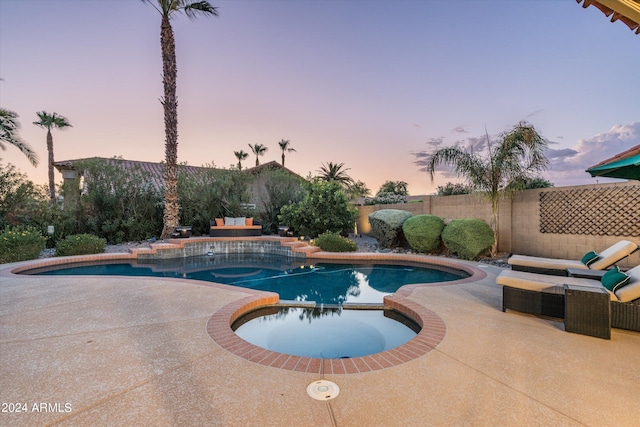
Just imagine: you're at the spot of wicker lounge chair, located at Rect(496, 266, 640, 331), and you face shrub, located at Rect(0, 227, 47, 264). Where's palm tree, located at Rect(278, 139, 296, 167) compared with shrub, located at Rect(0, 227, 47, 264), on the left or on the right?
right

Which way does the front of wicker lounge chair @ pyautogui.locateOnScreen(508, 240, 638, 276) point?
to the viewer's left

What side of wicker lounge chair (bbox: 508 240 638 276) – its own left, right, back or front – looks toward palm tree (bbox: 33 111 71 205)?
front

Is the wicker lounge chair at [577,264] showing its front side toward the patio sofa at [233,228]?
yes

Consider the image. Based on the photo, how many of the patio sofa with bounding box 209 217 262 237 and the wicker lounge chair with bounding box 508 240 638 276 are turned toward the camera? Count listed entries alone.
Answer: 1

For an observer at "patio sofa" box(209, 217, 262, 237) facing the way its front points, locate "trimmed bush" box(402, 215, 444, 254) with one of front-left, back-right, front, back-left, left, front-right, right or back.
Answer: front-left

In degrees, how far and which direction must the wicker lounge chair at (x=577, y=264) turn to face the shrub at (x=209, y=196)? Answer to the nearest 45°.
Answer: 0° — it already faces it

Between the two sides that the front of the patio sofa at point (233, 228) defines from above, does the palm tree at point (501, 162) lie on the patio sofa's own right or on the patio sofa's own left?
on the patio sofa's own left

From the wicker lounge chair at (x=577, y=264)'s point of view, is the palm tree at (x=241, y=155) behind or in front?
in front

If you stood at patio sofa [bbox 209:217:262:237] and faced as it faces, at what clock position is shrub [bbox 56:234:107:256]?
The shrub is roughly at 2 o'clock from the patio sofa.

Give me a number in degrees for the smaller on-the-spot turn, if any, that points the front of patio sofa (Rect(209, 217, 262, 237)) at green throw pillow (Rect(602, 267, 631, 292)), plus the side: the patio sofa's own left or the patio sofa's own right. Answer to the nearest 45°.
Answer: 0° — it already faces it

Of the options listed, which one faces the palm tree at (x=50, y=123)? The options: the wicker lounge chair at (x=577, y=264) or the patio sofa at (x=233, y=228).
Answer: the wicker lounge chair

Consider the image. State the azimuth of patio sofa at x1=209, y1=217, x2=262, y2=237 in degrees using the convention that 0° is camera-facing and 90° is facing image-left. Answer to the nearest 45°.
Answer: approximately 0°
